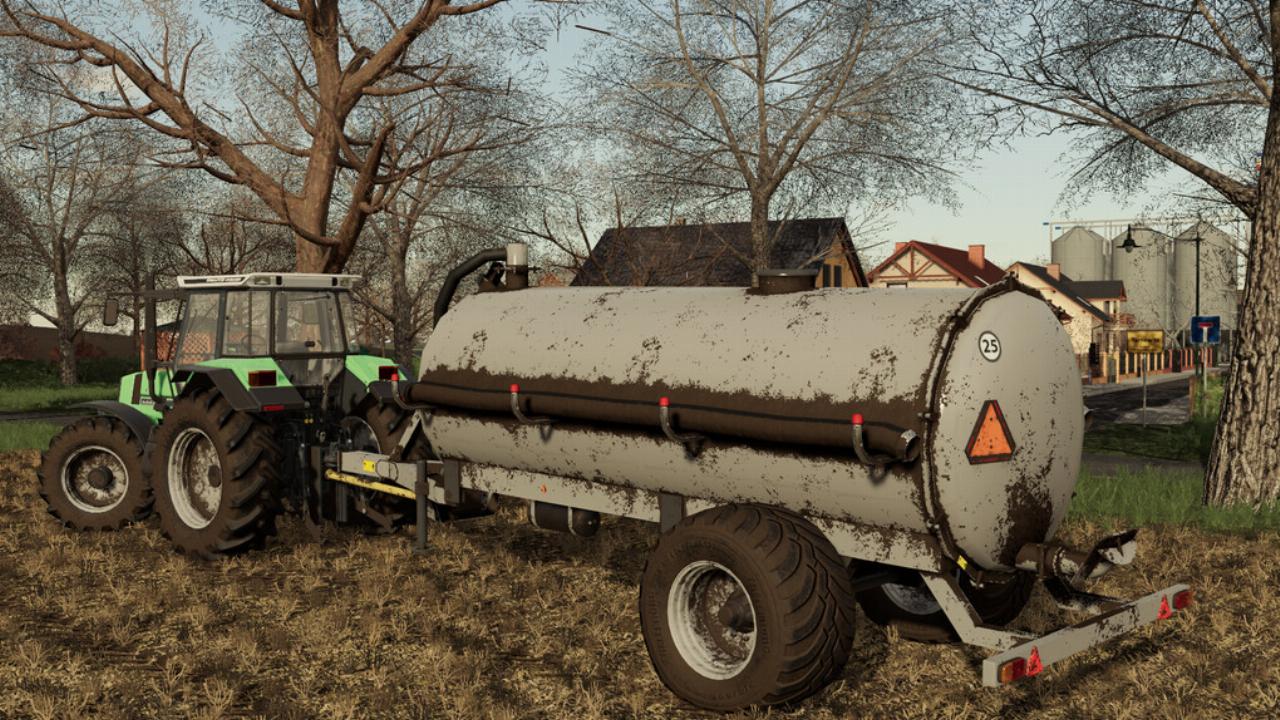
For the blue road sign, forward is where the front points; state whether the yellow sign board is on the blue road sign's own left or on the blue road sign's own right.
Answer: on the blue road sign's own right

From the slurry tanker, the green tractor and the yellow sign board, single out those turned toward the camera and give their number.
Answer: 1

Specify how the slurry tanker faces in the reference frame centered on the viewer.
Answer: facing away from the viewer and to the left of the viewer

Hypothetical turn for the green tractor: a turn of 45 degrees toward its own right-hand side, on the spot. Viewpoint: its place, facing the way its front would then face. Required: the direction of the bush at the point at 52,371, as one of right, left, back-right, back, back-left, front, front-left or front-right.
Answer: front

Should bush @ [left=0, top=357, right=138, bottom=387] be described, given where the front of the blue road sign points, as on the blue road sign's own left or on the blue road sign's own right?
on the blue road sign's own right

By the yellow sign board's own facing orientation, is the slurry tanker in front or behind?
in front

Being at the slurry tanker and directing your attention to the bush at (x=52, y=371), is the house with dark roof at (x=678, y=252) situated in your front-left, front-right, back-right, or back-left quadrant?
front-right

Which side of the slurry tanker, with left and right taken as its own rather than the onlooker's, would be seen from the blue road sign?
right

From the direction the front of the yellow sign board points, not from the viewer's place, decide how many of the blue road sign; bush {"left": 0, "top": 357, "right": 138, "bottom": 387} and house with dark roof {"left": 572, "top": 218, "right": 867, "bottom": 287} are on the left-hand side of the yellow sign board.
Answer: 1

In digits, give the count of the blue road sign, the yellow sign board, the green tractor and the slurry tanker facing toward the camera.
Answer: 2

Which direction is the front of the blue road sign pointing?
toward the camera

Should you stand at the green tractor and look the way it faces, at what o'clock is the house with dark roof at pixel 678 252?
The house with dark roof is roughly at 3 o'clock from the green tractor.

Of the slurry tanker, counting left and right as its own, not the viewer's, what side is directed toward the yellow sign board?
right

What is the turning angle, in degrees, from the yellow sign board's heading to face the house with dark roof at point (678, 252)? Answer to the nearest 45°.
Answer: approximately 45° to its right

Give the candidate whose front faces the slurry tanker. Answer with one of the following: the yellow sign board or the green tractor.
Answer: the yellow sign board

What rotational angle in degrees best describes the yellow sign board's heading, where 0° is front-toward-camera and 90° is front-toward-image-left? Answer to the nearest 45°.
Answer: approximately 0°

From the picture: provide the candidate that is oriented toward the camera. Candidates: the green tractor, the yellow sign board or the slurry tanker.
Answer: the yellow sign board
